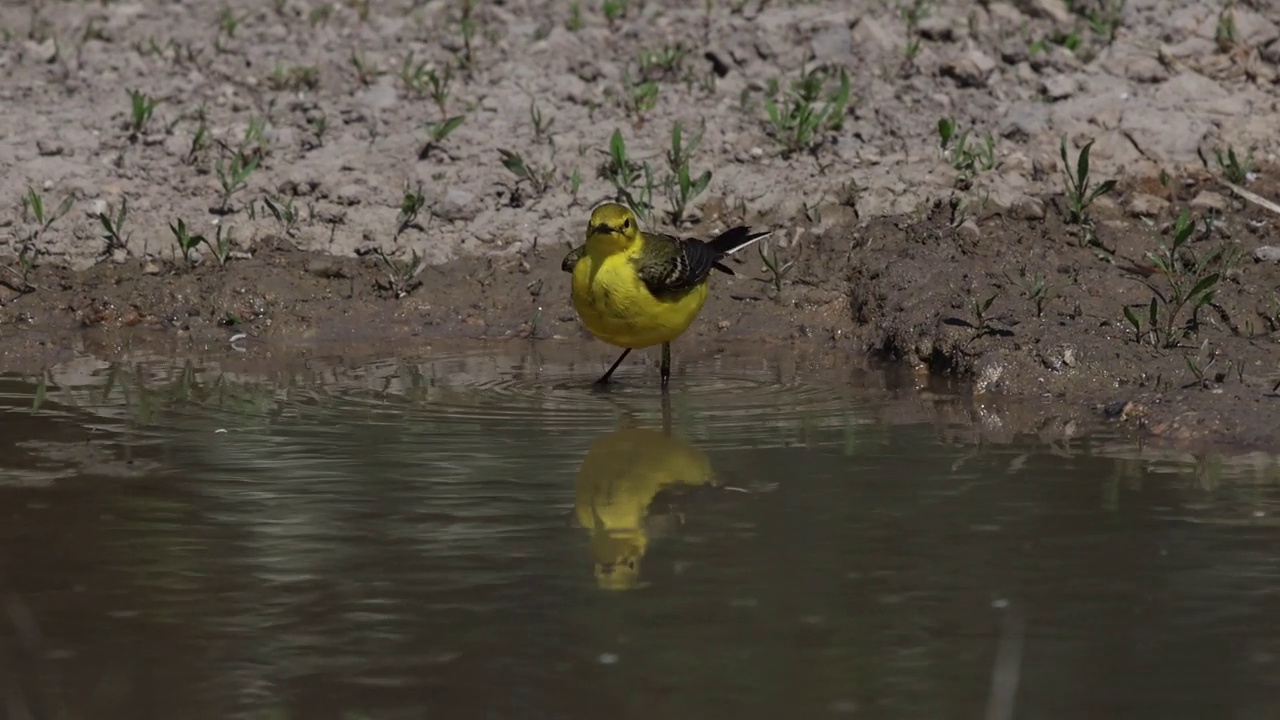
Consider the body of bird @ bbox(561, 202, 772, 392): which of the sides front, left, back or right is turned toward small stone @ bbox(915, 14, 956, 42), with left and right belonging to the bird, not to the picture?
back

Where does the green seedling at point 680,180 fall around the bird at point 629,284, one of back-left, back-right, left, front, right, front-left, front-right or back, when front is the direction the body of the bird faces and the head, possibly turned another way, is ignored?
back-right

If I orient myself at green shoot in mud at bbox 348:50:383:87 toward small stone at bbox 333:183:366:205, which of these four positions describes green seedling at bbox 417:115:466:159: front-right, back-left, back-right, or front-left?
front-left

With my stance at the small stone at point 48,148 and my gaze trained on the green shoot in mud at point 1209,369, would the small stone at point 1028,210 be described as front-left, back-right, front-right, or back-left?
front-left

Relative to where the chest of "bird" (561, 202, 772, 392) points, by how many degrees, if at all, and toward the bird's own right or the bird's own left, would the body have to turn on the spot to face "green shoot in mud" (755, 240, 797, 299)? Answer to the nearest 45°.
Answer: approximately 180°

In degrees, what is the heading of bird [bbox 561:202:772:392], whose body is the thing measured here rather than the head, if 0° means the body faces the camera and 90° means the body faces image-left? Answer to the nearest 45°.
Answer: approximately 45°

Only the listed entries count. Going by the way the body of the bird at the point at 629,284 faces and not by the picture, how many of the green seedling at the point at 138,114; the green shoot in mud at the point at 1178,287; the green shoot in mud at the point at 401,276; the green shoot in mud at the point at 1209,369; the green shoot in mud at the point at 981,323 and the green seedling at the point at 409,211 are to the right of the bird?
3

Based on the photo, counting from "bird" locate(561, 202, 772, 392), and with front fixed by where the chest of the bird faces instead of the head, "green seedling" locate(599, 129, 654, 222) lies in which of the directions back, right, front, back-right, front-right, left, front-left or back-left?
back-right

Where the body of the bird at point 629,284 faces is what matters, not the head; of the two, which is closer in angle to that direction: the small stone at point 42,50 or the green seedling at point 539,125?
the small stone

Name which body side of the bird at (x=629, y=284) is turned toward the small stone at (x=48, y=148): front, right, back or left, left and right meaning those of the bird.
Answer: right

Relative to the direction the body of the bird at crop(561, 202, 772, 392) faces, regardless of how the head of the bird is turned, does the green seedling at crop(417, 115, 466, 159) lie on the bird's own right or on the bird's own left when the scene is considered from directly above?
on the bird's own right

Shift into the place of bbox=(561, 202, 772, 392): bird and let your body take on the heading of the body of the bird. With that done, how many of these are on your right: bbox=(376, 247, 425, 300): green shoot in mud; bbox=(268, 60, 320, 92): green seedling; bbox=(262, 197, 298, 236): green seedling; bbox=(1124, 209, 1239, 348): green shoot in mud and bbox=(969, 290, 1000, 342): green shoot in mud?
3

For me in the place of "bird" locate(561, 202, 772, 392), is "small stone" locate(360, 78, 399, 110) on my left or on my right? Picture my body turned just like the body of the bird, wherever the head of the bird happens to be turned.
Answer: on my right

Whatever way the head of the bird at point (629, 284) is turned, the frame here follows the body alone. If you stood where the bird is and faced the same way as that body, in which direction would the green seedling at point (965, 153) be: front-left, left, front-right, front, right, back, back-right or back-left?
back

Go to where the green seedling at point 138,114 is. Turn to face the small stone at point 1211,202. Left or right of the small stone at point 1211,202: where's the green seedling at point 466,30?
left
